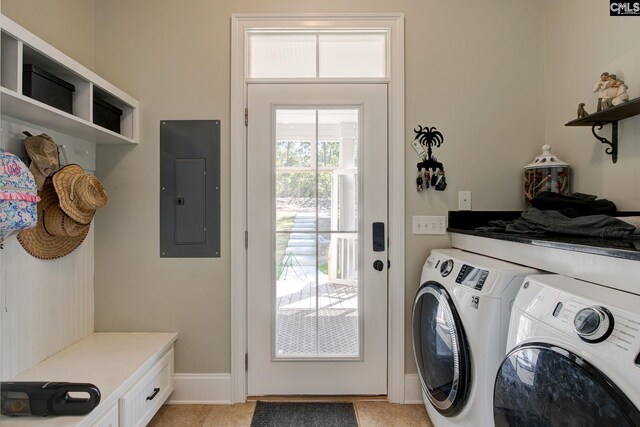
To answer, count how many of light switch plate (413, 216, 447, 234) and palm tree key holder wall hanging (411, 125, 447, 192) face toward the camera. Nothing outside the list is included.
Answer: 2

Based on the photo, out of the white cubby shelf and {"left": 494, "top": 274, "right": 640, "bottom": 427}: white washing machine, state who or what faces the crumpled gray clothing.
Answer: the white cubby shelf

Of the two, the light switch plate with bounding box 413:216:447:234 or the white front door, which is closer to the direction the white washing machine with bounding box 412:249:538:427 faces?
the white front door

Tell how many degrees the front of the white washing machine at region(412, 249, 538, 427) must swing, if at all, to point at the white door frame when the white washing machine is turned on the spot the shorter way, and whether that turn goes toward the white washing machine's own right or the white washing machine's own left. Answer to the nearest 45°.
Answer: approximately 45° to the white washing machine's own right

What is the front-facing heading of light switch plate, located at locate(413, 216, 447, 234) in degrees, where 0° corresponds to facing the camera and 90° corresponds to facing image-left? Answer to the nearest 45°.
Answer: approximately 0°

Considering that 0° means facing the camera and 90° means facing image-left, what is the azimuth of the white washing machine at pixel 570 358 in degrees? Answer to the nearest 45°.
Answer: approximately 45°

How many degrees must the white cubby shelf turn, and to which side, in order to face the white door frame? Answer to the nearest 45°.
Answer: approximately 45° to its left

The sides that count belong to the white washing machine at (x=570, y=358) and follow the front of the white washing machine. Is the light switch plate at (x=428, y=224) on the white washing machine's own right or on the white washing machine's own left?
on the white washing machine's own right

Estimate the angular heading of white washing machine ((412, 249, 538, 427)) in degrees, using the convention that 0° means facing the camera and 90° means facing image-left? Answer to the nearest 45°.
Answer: approximately 45°
